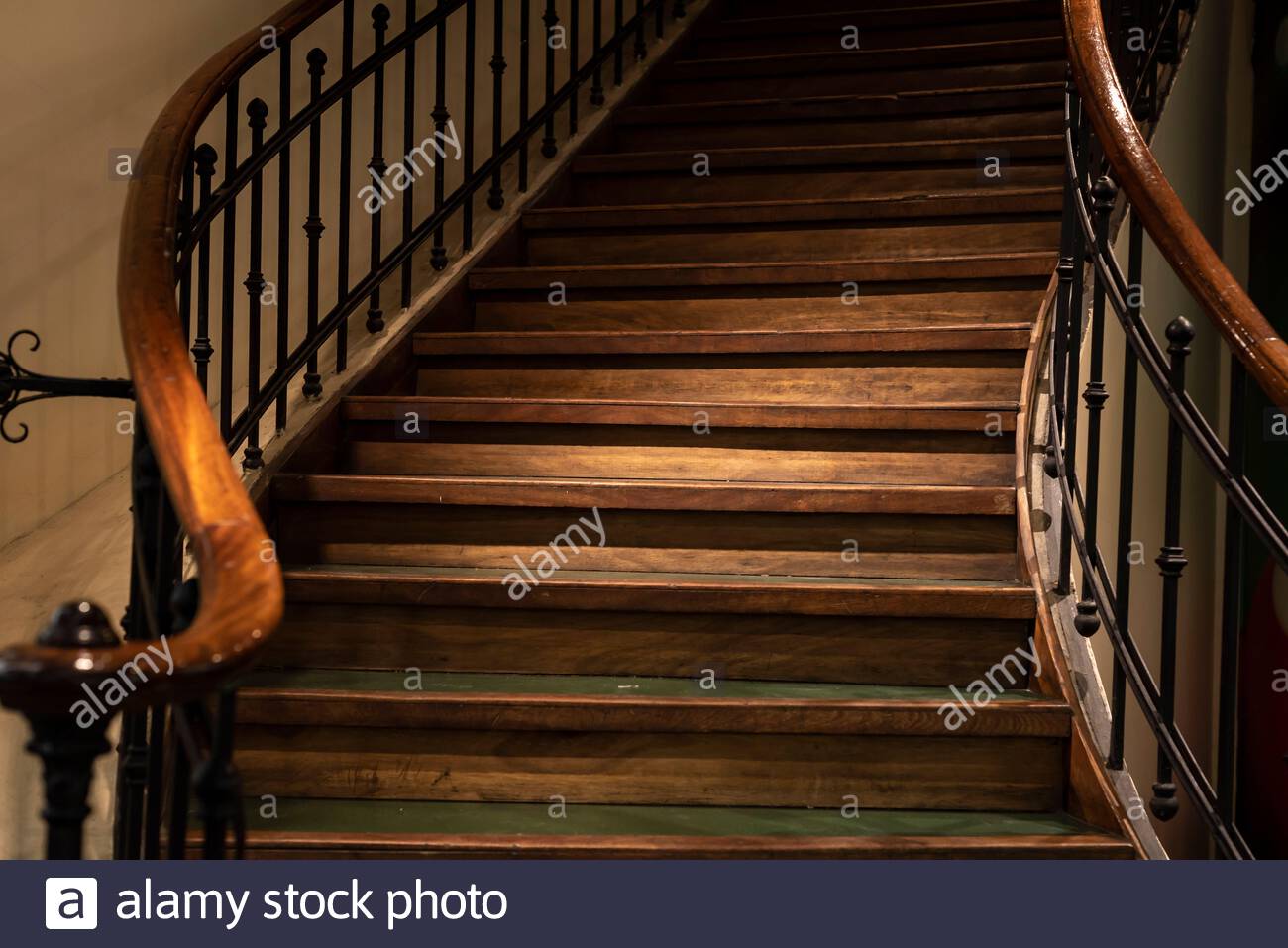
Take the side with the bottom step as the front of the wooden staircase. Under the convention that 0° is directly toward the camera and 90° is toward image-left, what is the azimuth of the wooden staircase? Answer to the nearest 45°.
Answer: approximately 0°
